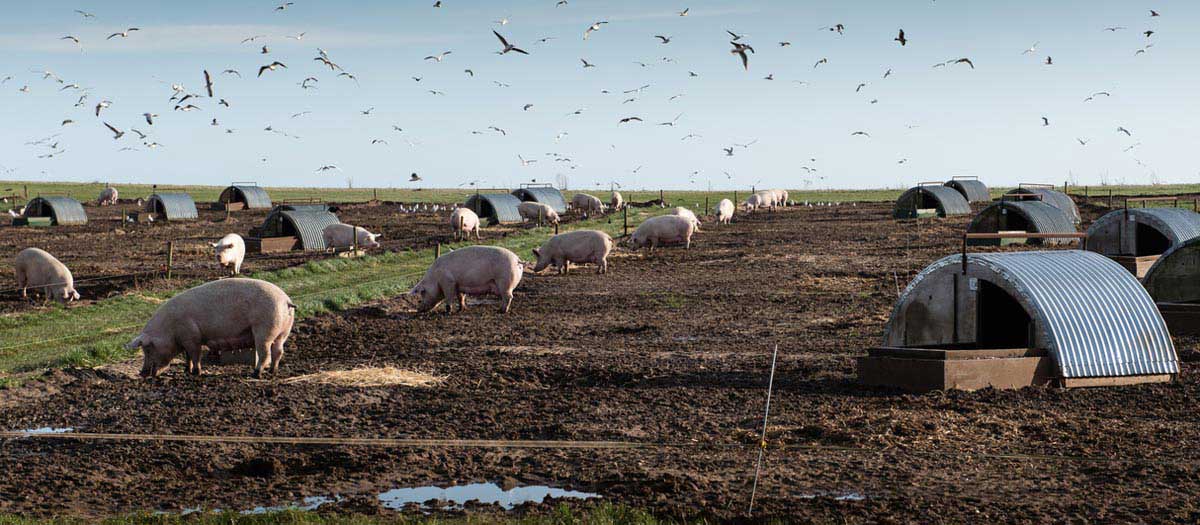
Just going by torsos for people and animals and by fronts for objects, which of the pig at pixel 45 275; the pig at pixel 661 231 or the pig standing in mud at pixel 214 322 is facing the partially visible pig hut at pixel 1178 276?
the pig at pixel 45 275

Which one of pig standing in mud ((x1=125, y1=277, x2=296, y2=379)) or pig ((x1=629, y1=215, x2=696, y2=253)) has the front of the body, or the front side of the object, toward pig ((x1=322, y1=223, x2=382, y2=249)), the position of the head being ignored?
pig ((x1=629, y1=215, x2=696, y2=253))

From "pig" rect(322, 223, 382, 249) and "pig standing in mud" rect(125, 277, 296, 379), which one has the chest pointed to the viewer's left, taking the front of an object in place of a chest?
the pig standing in mud

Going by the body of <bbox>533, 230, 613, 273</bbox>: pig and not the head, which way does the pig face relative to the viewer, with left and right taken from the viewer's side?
facing to the left of the viewer

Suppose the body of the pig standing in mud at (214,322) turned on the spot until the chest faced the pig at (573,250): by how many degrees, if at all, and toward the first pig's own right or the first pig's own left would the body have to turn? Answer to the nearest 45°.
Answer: approximately 135° to the first pig's own right

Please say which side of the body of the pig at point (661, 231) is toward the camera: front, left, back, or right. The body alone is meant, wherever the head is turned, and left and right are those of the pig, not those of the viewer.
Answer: left

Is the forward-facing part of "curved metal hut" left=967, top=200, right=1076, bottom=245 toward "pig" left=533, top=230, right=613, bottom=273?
yes

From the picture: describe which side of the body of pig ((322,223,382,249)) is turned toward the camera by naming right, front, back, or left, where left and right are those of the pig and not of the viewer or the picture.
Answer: right

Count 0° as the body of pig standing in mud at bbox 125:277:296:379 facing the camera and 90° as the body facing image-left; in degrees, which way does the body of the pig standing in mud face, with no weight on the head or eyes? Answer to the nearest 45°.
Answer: approximately 90°

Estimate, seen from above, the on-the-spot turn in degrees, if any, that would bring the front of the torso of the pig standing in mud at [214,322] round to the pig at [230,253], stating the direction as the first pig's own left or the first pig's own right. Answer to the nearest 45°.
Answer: approximately 90° to the first pig's own right

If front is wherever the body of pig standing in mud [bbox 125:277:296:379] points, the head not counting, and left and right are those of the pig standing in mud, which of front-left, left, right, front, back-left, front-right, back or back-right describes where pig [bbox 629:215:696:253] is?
back-right

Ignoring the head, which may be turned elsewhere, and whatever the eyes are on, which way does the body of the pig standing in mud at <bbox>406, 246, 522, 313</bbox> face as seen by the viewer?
to the viewer's left

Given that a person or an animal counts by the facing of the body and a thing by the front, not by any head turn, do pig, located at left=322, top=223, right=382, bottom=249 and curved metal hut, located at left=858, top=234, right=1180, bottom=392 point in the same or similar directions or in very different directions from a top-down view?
very different directions
